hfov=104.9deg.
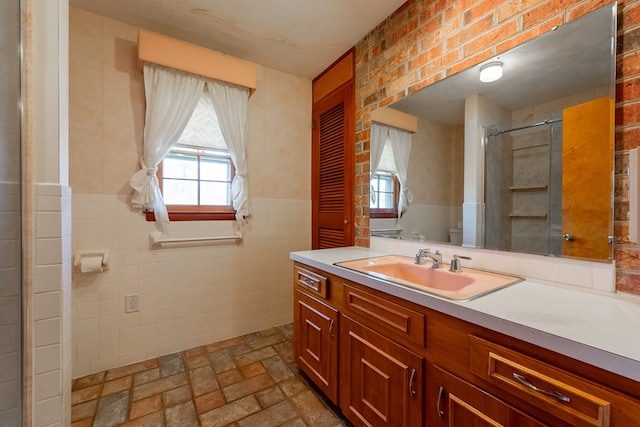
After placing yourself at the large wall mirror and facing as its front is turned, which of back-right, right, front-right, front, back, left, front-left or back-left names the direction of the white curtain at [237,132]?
front-right

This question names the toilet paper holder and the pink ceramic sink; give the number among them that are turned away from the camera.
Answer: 0

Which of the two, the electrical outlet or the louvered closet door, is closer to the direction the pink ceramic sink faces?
the electrical outlet

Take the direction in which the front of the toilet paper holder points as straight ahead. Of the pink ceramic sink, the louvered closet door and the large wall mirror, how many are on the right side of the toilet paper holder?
0

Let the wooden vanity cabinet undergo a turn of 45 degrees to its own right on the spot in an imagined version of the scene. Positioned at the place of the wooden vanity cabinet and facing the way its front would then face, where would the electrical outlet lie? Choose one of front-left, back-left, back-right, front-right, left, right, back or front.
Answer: front

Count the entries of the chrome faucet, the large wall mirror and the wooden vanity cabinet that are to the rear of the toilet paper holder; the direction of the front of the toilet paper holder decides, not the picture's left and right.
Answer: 0

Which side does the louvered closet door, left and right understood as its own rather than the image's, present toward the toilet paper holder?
front

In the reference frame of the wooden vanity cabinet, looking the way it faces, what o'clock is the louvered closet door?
The louvered closet door is roughly at 3 o'clock from the wooden vanity cabinet.

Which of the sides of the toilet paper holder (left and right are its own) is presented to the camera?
front

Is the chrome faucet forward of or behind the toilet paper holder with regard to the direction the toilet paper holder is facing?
forward

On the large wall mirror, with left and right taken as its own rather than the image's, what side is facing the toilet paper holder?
front

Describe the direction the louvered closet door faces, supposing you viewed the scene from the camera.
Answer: facing the viewer and to the left of the viewer

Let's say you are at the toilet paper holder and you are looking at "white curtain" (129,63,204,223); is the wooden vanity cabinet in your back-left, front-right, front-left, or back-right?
front-right

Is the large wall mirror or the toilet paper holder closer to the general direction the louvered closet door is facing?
the toilet paper holder

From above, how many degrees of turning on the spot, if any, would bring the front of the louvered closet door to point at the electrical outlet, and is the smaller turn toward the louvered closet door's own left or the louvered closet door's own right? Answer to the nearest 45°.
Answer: approximately 45° to the louvered closet door's own right

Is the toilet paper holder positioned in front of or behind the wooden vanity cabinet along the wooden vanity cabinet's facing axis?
in front

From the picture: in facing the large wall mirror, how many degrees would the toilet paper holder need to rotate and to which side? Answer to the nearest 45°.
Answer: approximately 45° to its left
